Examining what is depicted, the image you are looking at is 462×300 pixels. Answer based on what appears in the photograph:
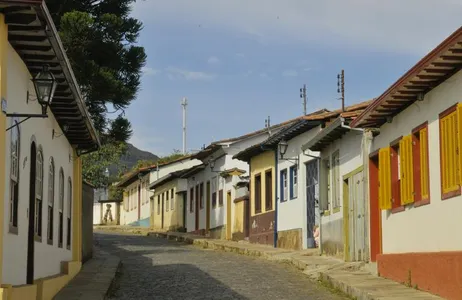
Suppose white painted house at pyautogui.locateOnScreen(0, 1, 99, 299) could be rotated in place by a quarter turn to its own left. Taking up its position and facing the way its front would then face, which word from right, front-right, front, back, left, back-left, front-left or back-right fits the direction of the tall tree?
front

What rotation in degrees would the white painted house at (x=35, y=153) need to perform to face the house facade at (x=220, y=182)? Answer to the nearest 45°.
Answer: approximately 90° to its left

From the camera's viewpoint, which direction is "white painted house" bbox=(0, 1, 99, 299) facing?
to the viewer's right

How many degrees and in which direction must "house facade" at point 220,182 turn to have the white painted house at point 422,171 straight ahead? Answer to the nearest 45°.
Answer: approximately 45° to its left

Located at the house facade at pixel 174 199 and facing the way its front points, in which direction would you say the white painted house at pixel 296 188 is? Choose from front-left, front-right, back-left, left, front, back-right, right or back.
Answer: front-left

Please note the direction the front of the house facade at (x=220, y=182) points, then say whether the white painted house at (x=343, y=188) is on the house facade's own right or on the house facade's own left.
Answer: on the house facade's own left

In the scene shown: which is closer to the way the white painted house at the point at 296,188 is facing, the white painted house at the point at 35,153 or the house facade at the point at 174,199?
the white painted house

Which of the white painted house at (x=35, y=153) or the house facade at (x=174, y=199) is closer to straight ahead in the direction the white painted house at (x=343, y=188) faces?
the white painted house

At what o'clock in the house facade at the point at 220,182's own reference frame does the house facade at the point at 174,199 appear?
the house facade at the point at 174,199 is roughly at 4 o'clock from the house facade at the point at 220,182.

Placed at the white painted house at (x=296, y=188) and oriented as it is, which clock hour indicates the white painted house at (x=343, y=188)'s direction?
the white painted house at (x=343, y=188) is roughly at 10 o'clock from the white painted house at (x=296, y=188).

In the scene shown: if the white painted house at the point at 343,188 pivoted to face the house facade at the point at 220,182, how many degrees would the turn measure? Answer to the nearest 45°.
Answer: approximately 135° to its right

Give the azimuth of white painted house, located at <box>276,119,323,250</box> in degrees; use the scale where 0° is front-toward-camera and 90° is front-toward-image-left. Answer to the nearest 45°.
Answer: approximately 45°

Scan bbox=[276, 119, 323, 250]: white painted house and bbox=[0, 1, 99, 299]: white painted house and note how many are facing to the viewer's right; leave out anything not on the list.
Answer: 1
